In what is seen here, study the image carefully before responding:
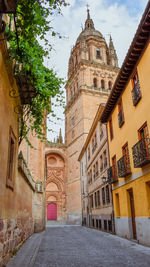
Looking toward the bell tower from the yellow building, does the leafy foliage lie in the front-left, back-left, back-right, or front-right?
back-left

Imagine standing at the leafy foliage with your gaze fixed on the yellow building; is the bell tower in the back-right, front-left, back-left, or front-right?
front-left

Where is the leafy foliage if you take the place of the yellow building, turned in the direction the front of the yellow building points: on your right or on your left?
on your left

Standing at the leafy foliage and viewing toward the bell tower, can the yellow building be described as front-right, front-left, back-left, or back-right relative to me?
front-right

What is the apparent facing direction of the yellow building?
to the viewer's left

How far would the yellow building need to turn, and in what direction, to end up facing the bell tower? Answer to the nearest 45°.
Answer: approximately 90° to its right
